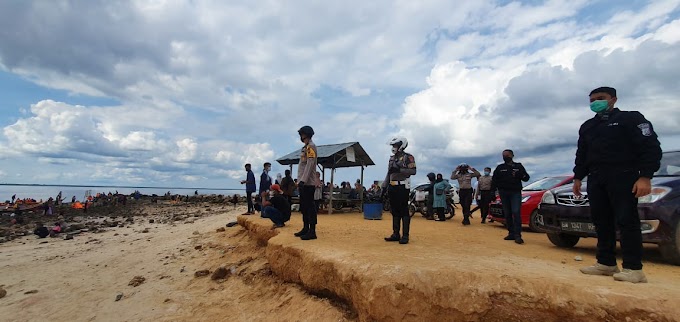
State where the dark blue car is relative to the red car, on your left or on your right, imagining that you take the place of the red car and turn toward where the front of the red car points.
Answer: on your left

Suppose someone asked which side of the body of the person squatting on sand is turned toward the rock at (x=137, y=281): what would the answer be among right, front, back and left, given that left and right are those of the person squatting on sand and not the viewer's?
front

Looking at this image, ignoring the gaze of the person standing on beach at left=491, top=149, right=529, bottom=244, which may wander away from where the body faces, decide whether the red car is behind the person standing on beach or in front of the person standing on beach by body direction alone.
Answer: behind

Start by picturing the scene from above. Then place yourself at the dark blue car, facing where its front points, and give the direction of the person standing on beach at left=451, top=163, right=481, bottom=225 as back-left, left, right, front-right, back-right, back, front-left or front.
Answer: right

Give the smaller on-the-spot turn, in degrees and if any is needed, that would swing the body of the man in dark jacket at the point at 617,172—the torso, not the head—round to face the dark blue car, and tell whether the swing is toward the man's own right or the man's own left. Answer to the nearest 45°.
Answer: approximately 135° to the man's own right

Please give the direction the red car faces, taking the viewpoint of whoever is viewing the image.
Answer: facing the viewer and to the left of the viewer

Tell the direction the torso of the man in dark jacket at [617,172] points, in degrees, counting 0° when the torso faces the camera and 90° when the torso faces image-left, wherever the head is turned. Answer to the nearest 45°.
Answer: approximately 45°

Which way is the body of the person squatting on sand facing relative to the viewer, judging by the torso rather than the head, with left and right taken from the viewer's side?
facing to the left of the viewer

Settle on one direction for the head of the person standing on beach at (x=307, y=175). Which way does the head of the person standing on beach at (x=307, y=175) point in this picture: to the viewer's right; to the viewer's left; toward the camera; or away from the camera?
to the viewer's left

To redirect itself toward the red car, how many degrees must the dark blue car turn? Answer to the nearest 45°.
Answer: approximately 90° to its right

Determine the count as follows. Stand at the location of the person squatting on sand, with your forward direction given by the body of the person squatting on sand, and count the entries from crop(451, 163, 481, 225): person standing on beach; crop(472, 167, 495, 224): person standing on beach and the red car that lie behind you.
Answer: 3

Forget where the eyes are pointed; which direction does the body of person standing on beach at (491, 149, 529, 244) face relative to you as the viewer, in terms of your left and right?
facing the viewer

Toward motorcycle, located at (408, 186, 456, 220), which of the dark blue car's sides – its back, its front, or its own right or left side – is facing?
right

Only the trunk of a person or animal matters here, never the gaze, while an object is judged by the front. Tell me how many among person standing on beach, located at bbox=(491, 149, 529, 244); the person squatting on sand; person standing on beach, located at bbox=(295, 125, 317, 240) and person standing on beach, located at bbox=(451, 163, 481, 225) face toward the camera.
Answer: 2
